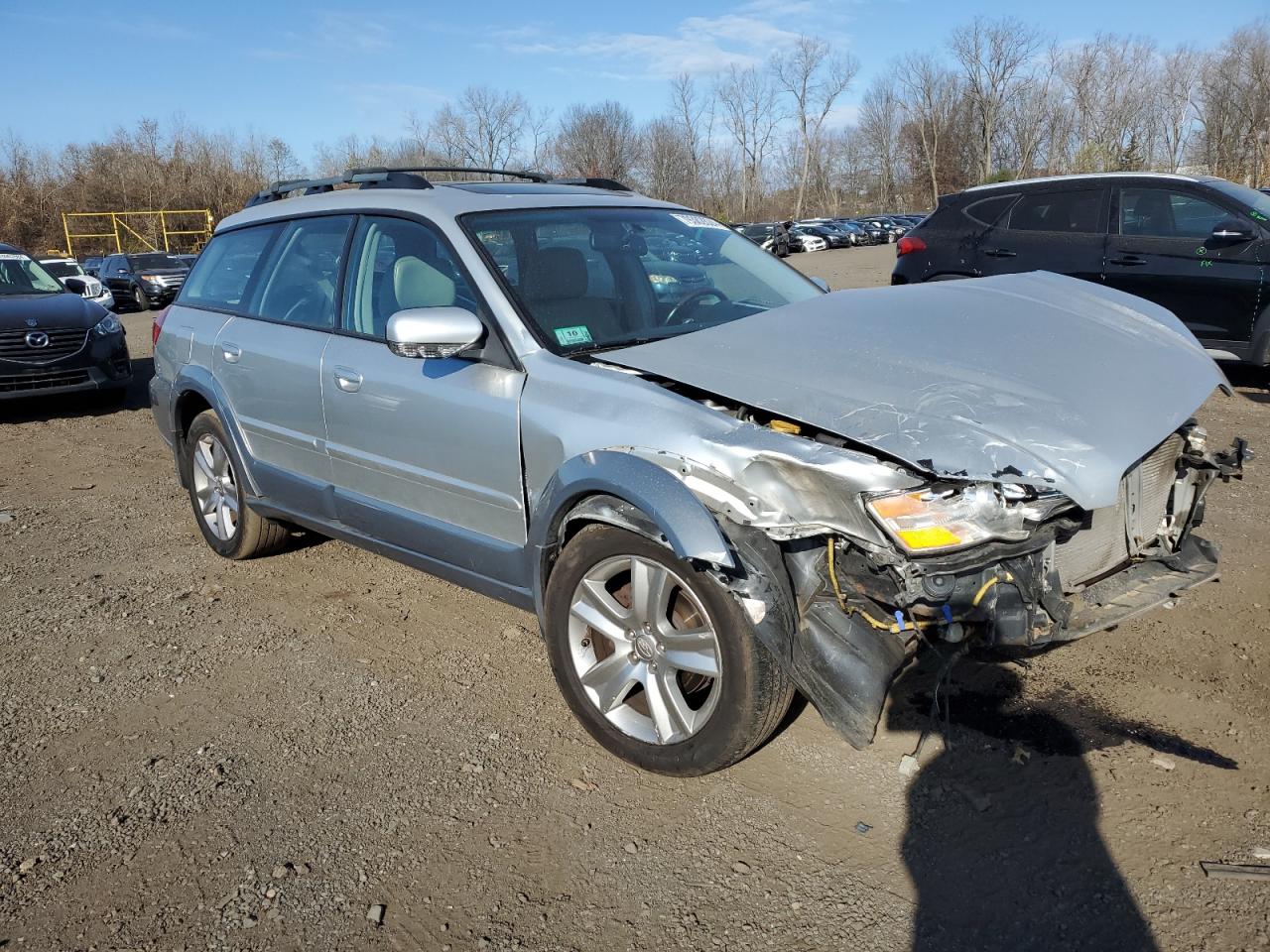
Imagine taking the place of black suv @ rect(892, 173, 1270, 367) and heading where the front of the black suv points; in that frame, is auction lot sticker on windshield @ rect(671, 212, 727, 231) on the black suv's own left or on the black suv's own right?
on the black suv's own right

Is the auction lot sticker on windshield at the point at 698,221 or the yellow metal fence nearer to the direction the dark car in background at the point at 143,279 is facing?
the auction lot sticker on windshield

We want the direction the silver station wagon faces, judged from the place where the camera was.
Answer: facing the viewer and to the right of the viewer

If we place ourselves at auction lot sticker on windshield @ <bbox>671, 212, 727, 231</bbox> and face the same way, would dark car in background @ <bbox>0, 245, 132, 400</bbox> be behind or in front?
behind

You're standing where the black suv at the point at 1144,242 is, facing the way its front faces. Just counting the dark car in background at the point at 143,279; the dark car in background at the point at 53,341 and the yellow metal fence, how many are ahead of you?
0

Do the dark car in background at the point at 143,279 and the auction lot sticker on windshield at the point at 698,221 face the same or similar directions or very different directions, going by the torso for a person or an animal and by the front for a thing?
same or similar directions

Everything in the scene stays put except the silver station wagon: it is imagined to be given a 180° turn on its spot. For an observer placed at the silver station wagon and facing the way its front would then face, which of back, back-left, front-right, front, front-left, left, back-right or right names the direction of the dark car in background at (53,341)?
front

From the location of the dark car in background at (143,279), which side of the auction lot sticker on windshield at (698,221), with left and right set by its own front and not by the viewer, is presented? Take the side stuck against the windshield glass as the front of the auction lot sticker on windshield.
back

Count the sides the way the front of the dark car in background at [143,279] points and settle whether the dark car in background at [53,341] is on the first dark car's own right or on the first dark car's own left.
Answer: on the first dark car's own right

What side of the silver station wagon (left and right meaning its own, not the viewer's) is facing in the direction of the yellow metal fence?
back

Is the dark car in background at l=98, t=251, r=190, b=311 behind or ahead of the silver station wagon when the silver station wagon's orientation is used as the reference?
behind

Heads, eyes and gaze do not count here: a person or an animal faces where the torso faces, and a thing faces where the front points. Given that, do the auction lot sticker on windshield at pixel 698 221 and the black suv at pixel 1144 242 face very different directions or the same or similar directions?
same or similar directions

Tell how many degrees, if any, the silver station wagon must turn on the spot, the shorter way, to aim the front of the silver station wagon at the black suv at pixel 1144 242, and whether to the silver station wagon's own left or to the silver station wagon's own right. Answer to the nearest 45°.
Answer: approximately 90° to the silver station wagon's own left

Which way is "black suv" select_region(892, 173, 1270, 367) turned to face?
to the viewer's right
